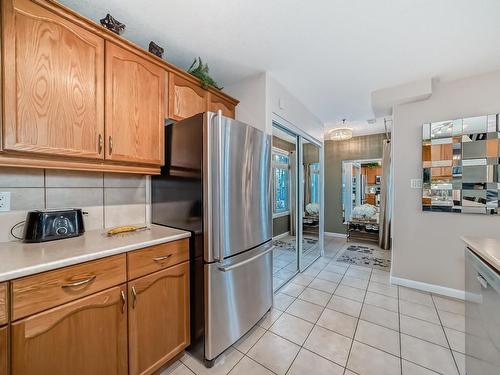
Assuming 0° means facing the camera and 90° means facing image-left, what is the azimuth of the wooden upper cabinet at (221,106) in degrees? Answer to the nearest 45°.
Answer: approximately 315°

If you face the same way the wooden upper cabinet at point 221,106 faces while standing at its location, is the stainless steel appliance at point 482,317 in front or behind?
in front

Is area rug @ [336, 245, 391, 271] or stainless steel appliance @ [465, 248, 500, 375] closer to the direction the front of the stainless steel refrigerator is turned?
the stainless steel appliance

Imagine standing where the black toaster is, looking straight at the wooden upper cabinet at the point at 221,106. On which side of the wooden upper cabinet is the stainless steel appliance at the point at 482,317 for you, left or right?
right

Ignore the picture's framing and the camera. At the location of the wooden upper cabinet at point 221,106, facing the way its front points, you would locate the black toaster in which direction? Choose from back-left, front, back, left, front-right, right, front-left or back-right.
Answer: right

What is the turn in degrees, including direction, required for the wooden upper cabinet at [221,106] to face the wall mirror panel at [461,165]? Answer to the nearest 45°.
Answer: approximately 45° to its left

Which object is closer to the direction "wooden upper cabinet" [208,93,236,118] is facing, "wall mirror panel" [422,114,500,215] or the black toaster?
the wall mirror panel

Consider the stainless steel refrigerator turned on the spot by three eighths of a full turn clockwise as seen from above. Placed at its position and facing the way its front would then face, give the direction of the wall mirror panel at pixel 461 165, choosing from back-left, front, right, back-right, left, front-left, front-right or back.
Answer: back

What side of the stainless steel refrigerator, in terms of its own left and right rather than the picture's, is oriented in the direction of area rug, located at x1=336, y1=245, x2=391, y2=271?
left

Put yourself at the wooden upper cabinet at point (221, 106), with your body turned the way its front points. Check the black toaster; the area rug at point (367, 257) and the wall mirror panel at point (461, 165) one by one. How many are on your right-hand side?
1

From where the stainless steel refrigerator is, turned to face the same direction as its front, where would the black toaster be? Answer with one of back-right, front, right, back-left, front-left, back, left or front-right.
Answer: back-right

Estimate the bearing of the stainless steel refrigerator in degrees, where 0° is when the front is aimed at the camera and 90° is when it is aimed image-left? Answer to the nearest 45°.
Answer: approximately 315°

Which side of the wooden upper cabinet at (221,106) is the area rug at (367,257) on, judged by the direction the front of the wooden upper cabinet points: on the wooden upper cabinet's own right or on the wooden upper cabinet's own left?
on the wooden upper cabinet's own left

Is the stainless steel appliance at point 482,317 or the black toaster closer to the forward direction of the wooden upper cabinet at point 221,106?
the stainless steel appliance
